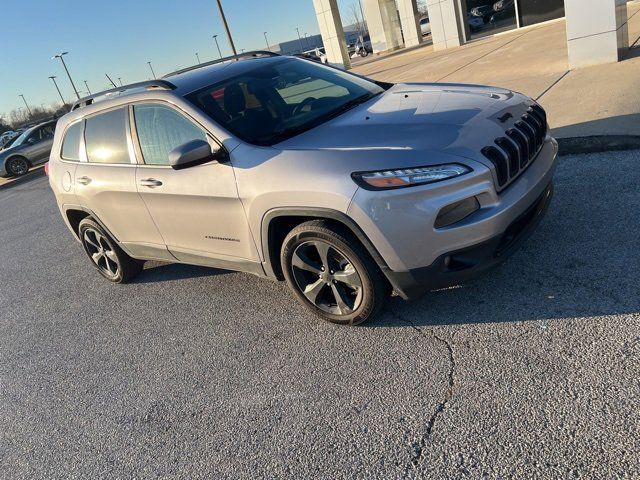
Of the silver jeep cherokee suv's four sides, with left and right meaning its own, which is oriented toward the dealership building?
left

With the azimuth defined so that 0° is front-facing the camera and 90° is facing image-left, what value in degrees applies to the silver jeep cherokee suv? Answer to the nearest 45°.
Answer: approximately 315°

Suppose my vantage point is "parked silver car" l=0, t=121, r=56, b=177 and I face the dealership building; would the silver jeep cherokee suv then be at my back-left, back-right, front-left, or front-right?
front-right

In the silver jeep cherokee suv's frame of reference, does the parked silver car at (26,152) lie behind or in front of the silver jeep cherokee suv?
behind
